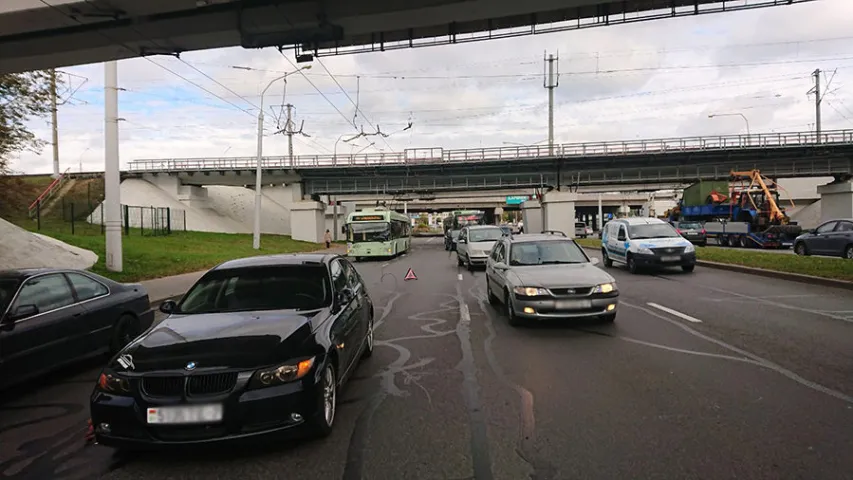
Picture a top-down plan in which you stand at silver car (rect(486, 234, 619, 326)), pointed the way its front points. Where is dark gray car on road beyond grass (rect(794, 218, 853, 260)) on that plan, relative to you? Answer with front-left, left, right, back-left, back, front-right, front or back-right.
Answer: left

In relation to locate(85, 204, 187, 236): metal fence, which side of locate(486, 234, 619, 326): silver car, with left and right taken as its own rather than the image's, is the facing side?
back

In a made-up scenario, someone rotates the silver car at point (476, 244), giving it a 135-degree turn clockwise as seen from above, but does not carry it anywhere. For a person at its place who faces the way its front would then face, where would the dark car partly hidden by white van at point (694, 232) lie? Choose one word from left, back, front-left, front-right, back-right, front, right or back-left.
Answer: right

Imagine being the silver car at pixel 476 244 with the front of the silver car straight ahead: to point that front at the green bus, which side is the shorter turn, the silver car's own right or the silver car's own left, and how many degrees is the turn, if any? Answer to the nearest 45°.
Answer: approximately 135° to the silver car's own right

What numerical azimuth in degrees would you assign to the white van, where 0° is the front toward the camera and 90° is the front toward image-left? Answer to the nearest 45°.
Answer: approximately 315°

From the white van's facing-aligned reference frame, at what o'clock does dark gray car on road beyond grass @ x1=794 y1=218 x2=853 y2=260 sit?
The dark gray car on road beyond grass is roughly at 9 o'clock from the white van.

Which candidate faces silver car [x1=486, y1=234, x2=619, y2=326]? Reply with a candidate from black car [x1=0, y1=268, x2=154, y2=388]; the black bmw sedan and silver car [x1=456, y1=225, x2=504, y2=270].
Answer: silver car [x1=456, y1=225, x2=504, y2=270]

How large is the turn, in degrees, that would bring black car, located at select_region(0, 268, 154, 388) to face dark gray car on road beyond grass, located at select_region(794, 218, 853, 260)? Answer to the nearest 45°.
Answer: approximately 135° to its left

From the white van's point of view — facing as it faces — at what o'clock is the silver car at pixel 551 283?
The silver car is roughly at 2 o'clock from the white van.

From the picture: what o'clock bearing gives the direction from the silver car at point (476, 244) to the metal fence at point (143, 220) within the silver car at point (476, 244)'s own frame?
The metal fence is roughly at 4 o'clock from the silver car.

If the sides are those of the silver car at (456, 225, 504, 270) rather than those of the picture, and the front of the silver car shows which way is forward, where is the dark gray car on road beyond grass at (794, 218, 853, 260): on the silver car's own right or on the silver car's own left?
on the silver car's own left

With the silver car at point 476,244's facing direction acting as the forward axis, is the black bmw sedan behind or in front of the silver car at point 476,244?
in front

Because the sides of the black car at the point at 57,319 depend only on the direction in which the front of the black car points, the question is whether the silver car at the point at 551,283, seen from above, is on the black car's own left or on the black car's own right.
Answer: on the black car's own left

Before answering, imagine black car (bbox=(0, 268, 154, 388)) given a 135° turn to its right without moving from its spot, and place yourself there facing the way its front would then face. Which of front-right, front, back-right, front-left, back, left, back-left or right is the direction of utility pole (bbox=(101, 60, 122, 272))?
front

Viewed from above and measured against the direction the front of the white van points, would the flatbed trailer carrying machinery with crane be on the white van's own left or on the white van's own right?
on the white van's own left
